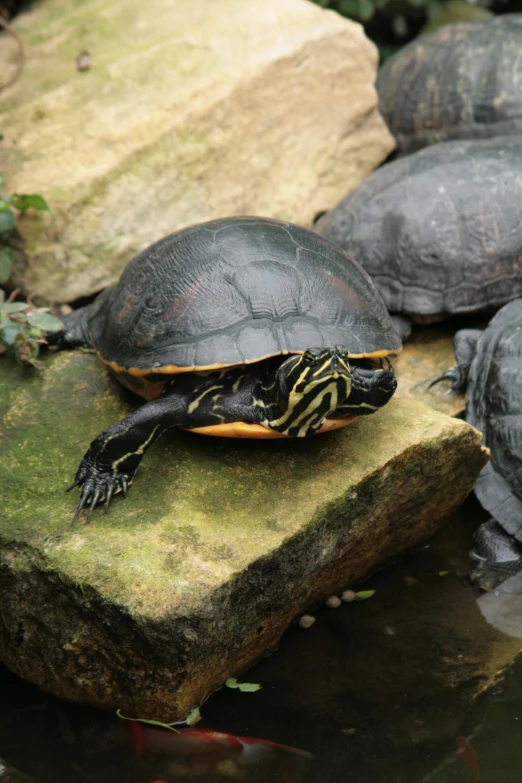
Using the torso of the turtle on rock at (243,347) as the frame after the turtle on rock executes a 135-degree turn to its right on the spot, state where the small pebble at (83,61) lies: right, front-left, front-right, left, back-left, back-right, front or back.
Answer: right

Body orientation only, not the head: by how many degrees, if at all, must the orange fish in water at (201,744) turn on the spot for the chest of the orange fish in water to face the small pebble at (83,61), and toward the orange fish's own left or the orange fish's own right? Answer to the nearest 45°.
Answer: approximately 90° to the orange fish's own right

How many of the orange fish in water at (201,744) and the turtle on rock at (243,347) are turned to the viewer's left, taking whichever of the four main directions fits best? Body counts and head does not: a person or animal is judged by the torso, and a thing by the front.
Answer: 1

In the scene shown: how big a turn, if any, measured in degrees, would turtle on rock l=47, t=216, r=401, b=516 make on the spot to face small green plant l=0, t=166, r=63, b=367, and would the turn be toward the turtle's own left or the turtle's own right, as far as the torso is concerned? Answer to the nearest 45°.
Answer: approximately 180°

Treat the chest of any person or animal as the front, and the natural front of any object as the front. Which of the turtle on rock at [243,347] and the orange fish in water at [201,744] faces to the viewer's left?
the orange fish in water

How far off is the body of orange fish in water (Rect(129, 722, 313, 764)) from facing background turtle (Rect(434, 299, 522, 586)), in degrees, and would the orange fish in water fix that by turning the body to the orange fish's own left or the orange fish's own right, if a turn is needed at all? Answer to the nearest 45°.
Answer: approximately 135° to the orange fish's own right

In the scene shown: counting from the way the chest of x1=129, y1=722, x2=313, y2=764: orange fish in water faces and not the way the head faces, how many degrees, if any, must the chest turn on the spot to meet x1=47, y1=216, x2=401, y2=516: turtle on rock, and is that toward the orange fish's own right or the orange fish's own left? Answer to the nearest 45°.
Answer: approximately 135° to the orange fish's own right

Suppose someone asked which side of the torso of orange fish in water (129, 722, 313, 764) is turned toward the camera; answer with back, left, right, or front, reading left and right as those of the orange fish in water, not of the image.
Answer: left

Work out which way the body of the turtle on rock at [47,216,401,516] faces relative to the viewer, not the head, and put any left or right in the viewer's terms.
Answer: facing the viewer and to the right of the viewer

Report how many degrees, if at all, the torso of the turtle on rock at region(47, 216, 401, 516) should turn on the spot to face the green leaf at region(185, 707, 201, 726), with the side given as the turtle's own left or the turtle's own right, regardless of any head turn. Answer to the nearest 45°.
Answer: approximately 90° to the turtle's own right

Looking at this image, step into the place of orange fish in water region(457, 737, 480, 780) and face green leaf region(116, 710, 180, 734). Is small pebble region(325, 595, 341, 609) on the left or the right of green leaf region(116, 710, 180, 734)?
right
